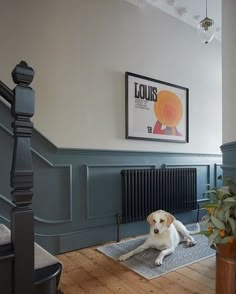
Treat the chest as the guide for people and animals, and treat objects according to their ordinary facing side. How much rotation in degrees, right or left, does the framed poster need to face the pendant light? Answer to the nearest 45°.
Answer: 0° — it already faces it

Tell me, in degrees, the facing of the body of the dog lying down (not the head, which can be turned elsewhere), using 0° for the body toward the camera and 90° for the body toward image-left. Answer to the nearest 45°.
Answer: approximately 45°

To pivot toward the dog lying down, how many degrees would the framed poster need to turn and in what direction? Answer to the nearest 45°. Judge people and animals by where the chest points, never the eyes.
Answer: approximately 45° to its right
